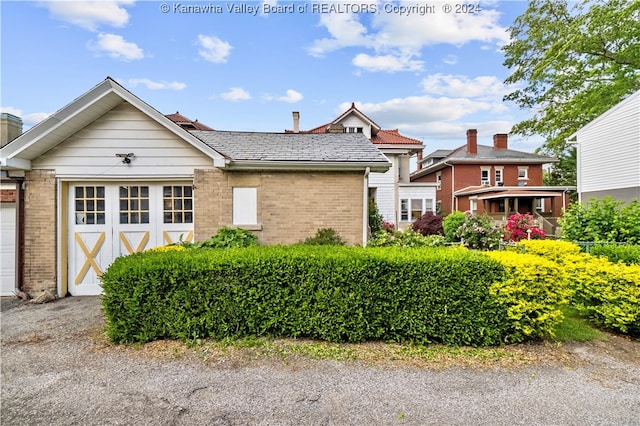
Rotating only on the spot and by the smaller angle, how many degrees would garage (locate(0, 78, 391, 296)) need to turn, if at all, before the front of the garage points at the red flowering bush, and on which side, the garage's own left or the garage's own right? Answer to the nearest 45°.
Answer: approximately 90° to the garage's own left

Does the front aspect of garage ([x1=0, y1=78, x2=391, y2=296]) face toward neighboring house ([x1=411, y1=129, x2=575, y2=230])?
no

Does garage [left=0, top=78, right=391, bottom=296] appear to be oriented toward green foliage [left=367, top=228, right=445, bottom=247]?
no

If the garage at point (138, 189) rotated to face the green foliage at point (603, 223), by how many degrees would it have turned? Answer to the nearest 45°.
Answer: approximately 90° to its left

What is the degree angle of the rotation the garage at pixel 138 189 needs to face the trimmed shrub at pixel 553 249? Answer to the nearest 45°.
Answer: approximately 45° to its left

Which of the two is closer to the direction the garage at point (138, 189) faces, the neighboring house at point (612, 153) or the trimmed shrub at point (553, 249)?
the trimmed shrub

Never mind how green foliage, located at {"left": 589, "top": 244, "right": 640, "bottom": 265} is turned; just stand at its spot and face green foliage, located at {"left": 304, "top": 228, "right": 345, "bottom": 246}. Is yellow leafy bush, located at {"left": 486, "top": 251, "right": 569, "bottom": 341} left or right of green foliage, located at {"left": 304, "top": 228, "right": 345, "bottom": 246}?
left

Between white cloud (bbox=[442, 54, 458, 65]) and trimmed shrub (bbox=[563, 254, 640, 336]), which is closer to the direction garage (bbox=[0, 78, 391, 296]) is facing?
the trimmed shrub

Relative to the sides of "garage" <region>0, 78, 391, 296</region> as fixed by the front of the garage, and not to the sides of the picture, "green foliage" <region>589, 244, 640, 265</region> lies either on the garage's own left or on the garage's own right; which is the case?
on the garage's own left

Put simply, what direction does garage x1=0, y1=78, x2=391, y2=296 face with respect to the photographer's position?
facing the viewer
